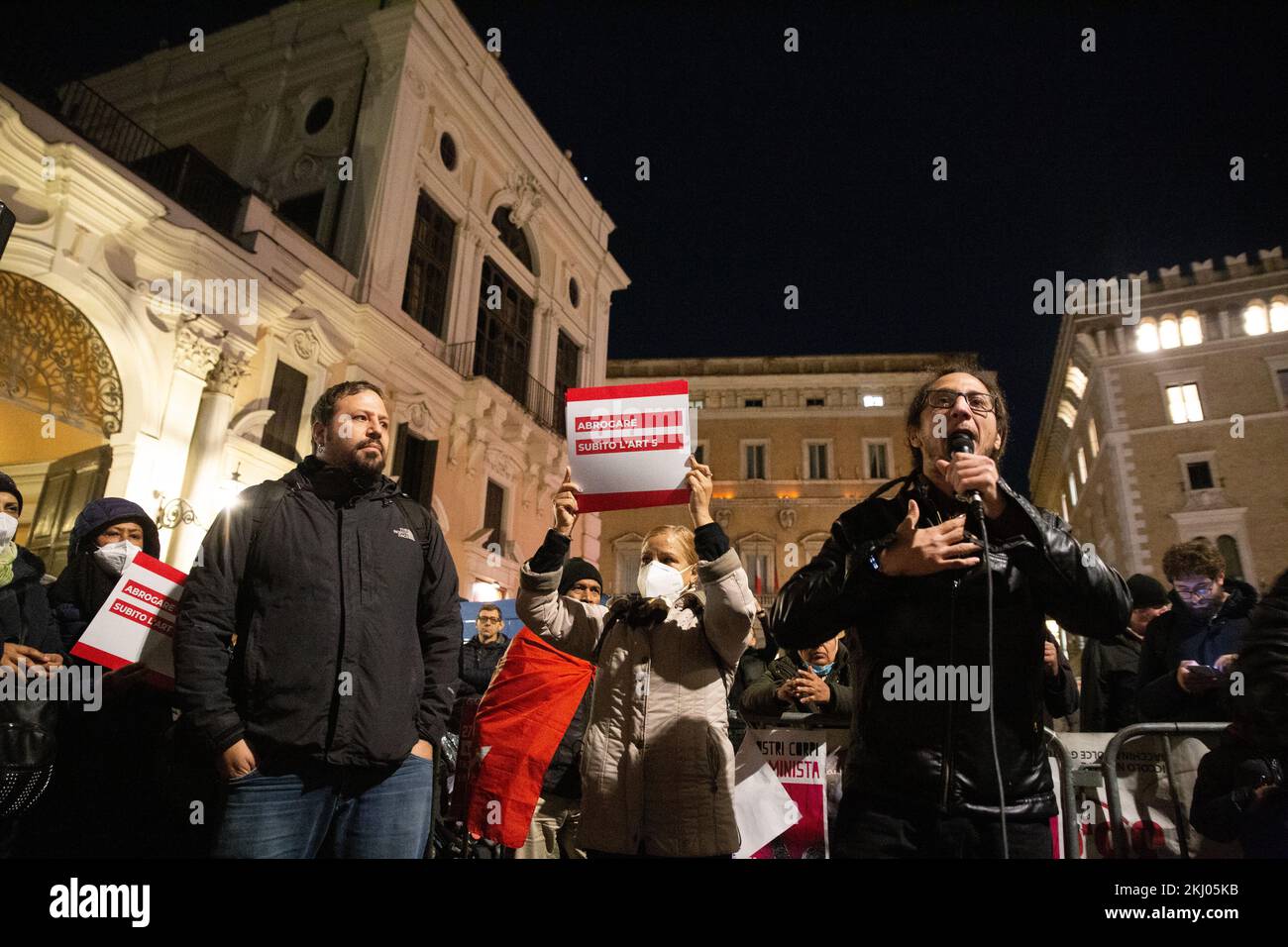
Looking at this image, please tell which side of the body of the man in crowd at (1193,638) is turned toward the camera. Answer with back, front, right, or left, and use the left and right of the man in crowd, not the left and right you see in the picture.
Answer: front

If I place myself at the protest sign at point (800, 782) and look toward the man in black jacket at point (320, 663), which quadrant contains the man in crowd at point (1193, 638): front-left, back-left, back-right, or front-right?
back-left

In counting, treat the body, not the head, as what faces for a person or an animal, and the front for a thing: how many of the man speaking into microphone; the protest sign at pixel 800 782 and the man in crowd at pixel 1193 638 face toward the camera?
3

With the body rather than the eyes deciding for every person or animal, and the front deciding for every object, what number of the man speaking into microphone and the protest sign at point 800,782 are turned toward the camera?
2

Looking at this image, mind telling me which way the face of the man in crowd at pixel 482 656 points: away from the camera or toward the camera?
toward the camera

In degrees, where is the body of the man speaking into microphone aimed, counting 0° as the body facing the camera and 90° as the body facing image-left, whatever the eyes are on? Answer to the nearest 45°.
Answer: approximately 0°

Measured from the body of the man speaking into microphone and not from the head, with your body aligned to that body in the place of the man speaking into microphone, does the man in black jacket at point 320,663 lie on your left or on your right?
on your right

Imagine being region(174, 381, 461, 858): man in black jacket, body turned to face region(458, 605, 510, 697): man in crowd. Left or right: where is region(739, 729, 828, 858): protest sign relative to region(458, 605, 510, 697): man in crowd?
right

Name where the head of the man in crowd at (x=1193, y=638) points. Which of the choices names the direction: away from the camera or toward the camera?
toward the camera

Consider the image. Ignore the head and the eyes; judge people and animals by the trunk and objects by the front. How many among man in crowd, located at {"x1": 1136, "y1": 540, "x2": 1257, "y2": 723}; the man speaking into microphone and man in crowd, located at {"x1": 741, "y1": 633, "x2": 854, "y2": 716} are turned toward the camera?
3

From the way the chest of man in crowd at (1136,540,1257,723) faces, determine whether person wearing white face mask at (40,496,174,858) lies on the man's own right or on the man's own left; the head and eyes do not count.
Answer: on the man's own right

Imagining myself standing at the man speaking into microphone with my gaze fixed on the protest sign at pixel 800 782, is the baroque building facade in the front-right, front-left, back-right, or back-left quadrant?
front-left

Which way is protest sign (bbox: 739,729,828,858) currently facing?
toward the camera

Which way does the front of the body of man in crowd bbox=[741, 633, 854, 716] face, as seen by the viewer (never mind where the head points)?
toward the camera
